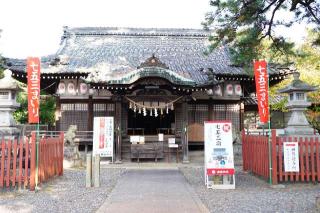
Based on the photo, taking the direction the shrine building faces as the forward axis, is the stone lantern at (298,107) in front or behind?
in front

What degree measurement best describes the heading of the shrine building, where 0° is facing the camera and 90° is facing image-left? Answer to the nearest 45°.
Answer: approximately 0°

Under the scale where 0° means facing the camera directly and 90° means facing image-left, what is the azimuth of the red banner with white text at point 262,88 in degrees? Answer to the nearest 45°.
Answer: approximately 0°

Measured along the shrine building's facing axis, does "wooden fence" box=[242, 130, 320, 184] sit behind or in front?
in front
